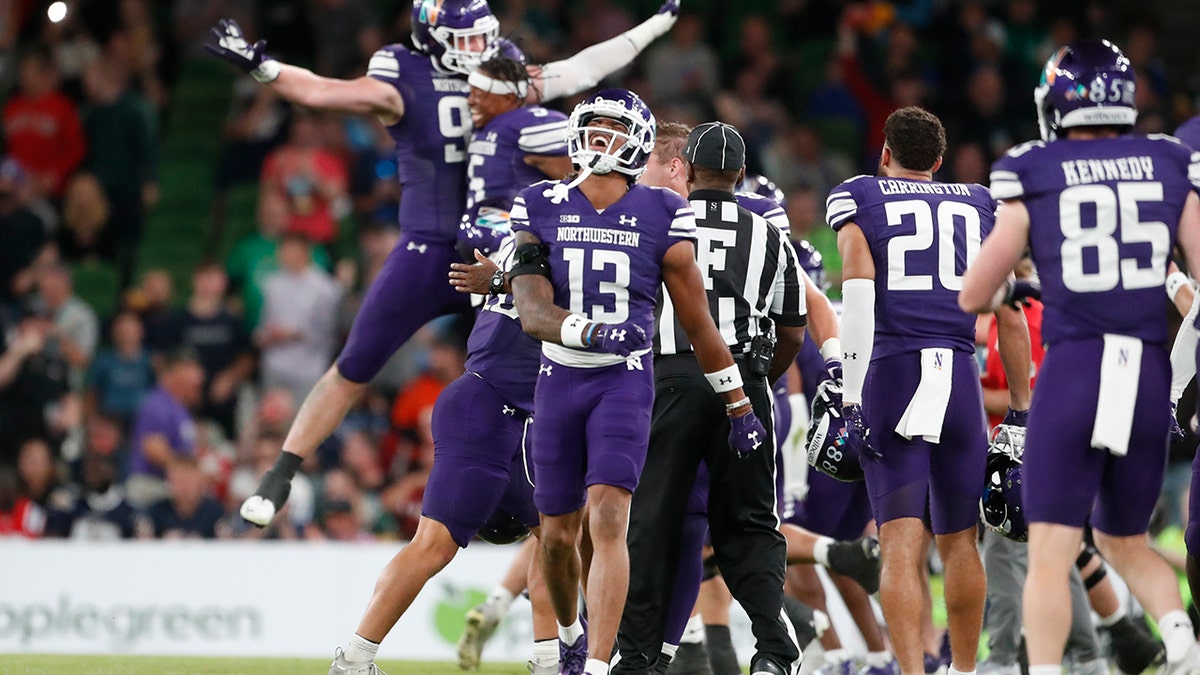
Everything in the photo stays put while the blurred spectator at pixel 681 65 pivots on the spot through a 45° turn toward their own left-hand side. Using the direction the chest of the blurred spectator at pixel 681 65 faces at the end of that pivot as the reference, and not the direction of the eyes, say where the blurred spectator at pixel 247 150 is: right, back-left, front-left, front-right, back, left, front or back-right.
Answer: back-right

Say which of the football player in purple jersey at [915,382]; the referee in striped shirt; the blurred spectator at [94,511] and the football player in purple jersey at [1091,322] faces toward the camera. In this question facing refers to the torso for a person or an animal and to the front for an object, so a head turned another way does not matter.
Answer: the blurred spectator

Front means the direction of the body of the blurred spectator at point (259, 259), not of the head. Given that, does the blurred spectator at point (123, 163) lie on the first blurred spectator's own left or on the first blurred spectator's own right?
on the first blurred spectator's own right

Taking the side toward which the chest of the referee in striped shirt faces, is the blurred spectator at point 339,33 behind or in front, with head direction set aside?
in front

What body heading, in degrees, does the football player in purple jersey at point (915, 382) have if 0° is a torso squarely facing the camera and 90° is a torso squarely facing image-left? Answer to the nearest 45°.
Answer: approximately 180°

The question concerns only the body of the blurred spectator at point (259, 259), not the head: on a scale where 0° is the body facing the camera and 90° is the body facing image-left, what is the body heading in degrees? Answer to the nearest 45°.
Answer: approximately 0°

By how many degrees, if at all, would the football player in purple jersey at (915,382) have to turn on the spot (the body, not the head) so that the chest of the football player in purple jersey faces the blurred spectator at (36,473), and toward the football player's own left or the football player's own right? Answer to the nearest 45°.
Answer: approximately 45° to the football player's own left

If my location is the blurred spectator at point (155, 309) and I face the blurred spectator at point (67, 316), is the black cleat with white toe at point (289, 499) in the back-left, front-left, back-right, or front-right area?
back-left

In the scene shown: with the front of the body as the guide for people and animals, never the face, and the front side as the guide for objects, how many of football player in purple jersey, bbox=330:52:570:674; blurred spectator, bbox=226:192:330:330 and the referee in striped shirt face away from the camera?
1
